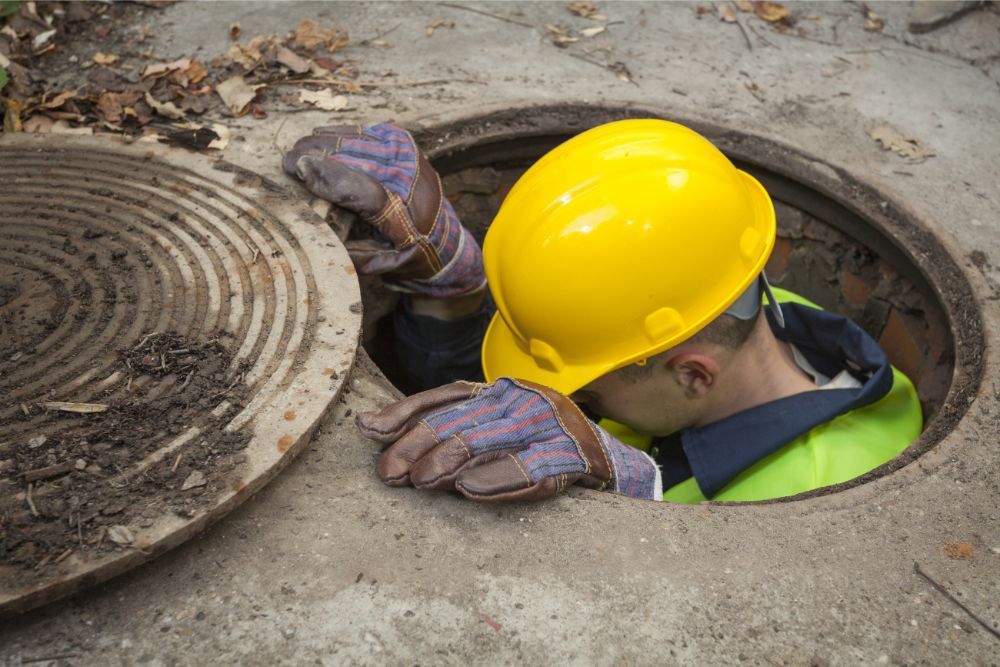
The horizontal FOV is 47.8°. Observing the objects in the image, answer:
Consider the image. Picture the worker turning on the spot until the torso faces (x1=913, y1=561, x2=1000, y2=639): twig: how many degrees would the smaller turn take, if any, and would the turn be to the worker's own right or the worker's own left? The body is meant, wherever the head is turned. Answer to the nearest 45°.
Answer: approximately 135° to the worker's own left

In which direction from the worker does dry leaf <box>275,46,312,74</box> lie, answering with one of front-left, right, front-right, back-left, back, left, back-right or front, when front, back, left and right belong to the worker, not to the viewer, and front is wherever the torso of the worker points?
front-right

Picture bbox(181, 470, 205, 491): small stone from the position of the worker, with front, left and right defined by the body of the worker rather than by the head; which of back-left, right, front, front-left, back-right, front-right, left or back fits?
front-left

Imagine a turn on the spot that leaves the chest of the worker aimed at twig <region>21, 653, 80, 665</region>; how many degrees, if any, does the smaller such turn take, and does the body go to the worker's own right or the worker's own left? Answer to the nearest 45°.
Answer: approximately 45° to the worker's own left

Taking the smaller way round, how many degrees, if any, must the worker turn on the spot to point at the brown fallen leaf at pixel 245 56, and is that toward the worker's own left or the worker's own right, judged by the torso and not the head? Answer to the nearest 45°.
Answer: approximately 45° to the worker's own right

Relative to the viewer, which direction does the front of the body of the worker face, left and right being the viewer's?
facing to the left of the viewer

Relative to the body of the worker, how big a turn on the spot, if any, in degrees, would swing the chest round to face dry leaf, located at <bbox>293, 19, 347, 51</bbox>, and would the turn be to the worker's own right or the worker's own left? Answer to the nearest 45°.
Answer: approximately 45° to the worker's own right

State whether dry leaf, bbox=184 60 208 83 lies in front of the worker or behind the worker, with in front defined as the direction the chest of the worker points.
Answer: in front

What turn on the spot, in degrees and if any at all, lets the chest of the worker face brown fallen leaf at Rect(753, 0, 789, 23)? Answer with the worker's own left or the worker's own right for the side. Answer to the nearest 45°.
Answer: approximately 90° to the worker's own right

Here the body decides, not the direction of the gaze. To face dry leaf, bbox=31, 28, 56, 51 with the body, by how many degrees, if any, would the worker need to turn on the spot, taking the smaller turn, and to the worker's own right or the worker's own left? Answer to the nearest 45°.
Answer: approximately 45° to the worker's own right
